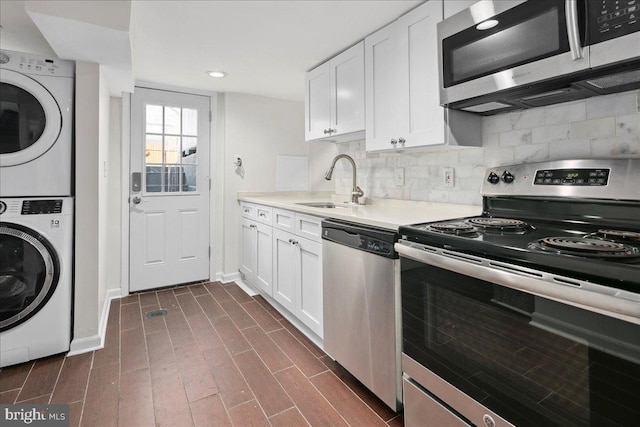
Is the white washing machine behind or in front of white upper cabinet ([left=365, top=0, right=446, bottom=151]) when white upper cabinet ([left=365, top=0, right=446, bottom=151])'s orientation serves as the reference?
in front

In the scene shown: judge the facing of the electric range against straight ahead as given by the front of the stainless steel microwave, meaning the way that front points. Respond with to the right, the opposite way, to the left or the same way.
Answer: the same way

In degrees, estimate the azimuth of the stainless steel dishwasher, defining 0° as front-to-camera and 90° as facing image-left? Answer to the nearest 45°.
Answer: approximately 45°

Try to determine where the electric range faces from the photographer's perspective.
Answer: facing the viewer and to the left of the viewer

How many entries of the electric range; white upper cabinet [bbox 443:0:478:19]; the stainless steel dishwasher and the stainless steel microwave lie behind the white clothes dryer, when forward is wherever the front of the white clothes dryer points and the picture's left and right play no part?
0

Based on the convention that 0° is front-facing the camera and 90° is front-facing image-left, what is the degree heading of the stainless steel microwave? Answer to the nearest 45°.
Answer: approximately 45°

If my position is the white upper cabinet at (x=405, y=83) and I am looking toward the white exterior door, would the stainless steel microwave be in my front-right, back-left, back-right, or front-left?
back-left
